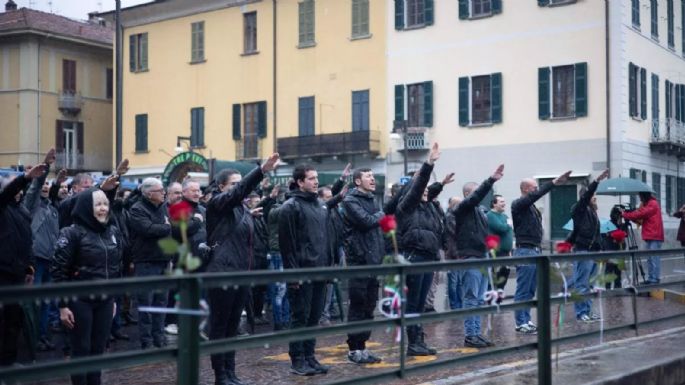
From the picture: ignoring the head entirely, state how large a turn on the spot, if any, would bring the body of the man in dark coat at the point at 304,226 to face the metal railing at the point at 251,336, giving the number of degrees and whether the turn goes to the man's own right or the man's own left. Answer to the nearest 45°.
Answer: approximately 45° to the man's own right

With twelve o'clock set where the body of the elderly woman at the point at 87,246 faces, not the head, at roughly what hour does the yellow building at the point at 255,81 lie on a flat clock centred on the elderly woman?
The yellow building is roughly at 8 o'clock from the elderly woman.

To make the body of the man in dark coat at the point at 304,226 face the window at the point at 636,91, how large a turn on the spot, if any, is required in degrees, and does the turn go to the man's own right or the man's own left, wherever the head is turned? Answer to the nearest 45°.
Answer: approximately 90° to the man's own left

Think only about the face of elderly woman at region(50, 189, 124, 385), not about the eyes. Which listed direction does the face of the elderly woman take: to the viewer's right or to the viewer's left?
to the viewer's right

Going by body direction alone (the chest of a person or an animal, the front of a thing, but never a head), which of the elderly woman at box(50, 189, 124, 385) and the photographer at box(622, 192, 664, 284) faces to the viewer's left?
the photographer

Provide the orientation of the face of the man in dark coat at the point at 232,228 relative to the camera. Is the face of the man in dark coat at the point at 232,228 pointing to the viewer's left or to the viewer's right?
to the viewer's right

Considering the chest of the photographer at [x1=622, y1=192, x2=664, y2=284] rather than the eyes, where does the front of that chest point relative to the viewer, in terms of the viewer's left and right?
facing to the left of the viewer

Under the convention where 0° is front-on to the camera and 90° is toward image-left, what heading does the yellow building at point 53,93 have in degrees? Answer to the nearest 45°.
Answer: approximately 315°

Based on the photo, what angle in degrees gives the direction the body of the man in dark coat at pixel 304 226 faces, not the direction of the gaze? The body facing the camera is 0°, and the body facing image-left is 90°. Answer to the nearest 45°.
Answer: approximately 315°

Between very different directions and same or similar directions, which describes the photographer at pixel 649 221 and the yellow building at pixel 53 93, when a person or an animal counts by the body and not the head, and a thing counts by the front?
very different directions

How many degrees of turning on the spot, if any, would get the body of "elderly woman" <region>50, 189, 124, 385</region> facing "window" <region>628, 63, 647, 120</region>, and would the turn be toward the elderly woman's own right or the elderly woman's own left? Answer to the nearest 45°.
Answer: approximately 90° to the elderly woman's own left

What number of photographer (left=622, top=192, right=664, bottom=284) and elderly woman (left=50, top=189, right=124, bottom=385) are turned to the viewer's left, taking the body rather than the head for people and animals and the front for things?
1
